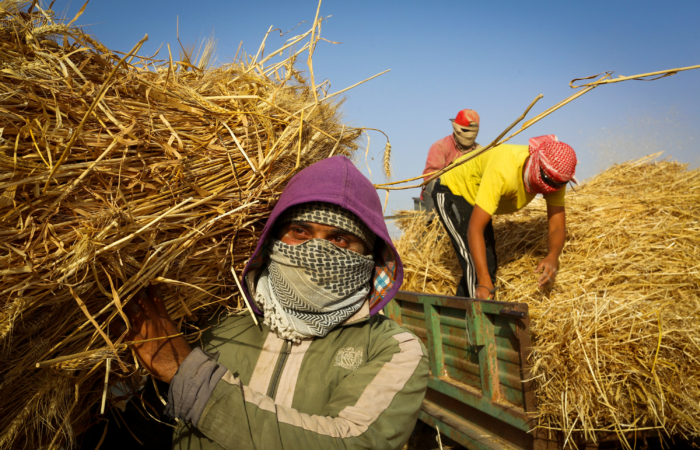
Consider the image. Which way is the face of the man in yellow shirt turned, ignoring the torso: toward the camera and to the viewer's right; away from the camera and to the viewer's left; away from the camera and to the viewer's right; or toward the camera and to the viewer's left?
toward the camera and to the viewer's right

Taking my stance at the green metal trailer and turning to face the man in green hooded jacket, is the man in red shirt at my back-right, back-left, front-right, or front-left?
back-right

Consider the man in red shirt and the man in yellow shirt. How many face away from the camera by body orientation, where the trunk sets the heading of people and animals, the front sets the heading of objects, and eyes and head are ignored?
0

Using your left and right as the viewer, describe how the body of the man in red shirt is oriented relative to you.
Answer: facing the viewer and to the right of the viewer

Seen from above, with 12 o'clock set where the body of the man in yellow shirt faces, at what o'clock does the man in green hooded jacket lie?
The man in green hooded jacket is roughly at 2 o'clock from the man in yellow shirt.

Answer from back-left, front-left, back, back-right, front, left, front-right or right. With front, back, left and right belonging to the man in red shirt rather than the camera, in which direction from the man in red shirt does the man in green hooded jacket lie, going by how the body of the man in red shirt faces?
front-right

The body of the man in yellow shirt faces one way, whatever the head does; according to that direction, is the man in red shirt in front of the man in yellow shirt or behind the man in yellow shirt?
behind

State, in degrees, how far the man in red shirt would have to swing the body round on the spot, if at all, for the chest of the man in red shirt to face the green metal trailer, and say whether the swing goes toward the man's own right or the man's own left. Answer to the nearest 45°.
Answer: approximately 45° to the man's own right
